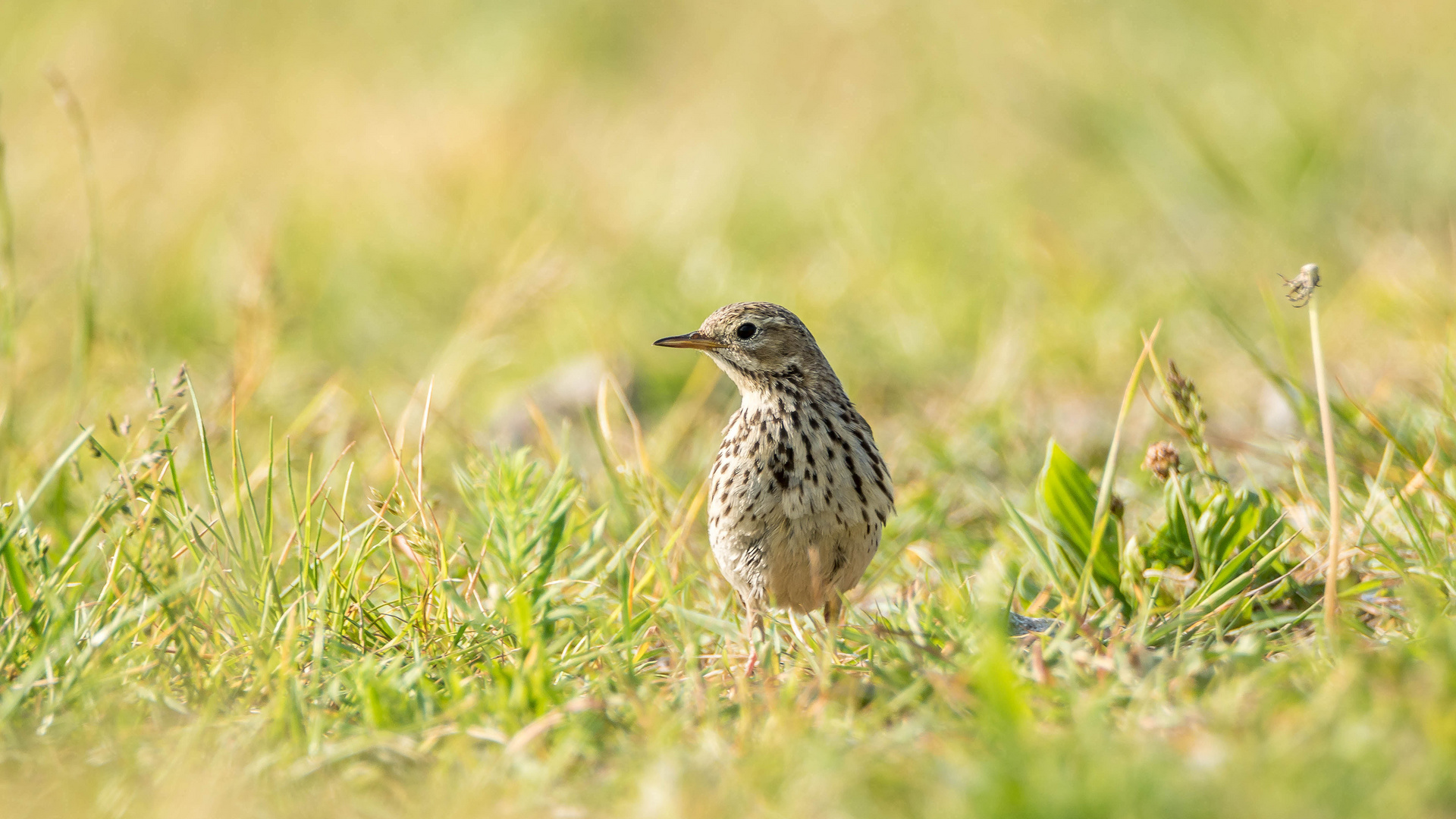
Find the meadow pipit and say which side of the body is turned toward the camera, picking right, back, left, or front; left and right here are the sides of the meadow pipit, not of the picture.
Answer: front

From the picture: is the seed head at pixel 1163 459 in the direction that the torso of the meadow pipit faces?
no
